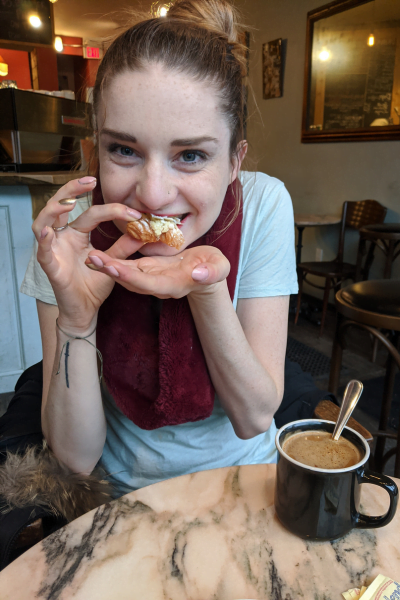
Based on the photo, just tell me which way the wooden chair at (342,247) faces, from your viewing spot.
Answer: facing the viewer and to the left of the viewer

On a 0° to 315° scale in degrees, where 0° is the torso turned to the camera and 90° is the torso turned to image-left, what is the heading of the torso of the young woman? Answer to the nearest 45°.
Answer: approximately 0°

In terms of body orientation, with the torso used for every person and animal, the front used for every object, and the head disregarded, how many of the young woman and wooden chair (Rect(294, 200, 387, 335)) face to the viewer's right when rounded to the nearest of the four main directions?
0

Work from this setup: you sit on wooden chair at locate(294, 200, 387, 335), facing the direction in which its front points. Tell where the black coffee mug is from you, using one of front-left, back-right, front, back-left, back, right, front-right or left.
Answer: front-left

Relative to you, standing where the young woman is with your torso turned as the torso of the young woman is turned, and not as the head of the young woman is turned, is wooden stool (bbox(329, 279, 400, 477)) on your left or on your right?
on your left

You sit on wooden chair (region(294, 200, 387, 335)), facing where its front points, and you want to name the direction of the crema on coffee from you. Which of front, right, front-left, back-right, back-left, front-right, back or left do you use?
front-left

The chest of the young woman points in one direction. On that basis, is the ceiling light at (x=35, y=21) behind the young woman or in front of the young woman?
behind

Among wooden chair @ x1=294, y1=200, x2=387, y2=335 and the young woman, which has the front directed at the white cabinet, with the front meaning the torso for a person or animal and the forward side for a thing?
the wooden chair

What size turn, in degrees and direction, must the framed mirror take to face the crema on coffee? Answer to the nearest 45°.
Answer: approximately 45° to its left

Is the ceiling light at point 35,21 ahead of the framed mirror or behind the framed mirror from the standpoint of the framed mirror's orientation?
ahead

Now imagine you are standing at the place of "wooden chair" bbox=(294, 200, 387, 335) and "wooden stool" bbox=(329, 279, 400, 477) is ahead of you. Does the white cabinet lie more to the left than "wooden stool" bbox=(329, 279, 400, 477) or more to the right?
right

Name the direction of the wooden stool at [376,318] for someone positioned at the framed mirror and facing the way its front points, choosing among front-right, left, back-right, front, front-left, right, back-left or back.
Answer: front-left

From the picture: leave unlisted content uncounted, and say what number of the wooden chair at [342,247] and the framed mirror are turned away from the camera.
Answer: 0

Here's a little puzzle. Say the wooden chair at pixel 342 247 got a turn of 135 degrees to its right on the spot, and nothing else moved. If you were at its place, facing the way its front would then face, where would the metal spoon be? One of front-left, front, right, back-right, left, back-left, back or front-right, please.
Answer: back
